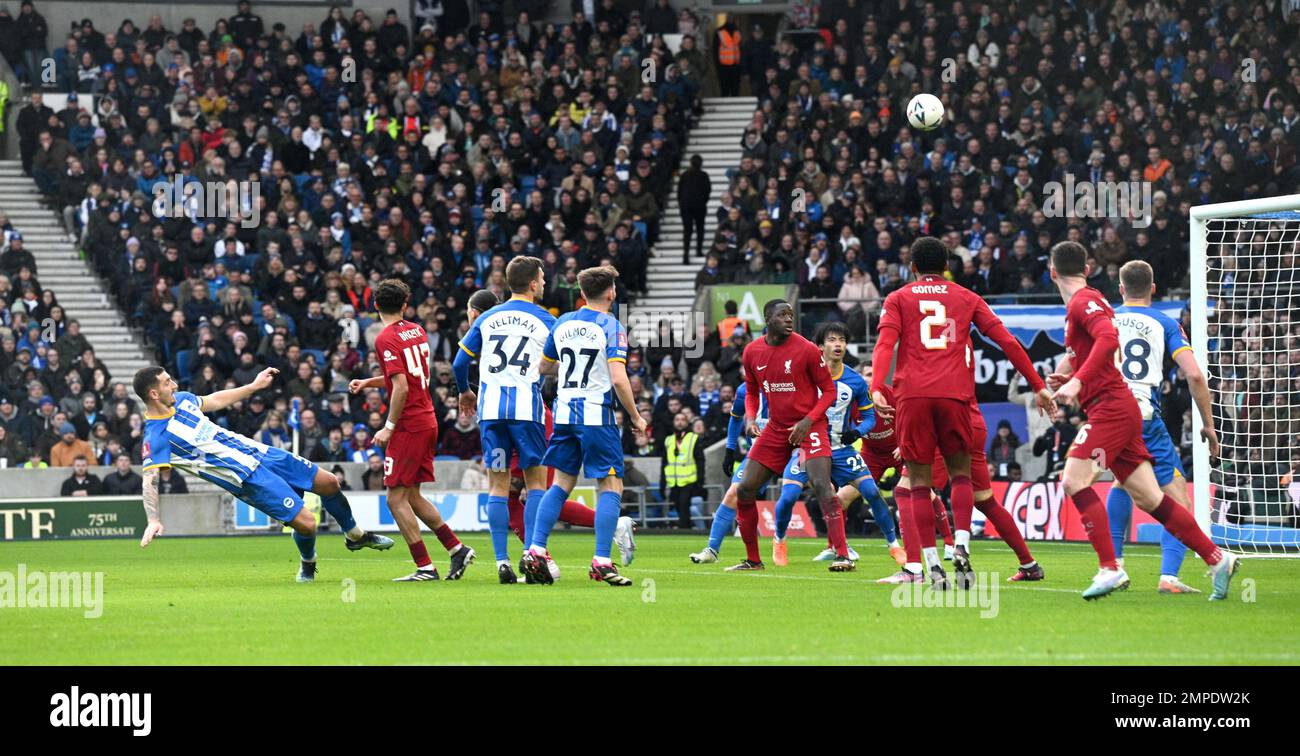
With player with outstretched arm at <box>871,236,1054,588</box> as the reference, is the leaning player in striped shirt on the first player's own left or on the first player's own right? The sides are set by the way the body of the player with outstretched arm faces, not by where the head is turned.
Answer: on the first player's own left

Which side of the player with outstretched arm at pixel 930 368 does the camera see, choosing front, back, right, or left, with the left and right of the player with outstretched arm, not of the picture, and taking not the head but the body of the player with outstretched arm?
back

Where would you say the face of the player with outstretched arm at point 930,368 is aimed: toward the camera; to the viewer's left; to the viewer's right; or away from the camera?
away from the camera

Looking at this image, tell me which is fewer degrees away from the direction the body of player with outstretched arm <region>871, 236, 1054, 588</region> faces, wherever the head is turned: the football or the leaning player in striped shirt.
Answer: the football

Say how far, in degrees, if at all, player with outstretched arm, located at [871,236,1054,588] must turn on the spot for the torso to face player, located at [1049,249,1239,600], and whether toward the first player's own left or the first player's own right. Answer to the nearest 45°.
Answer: approximately 90° to the first player's own right
